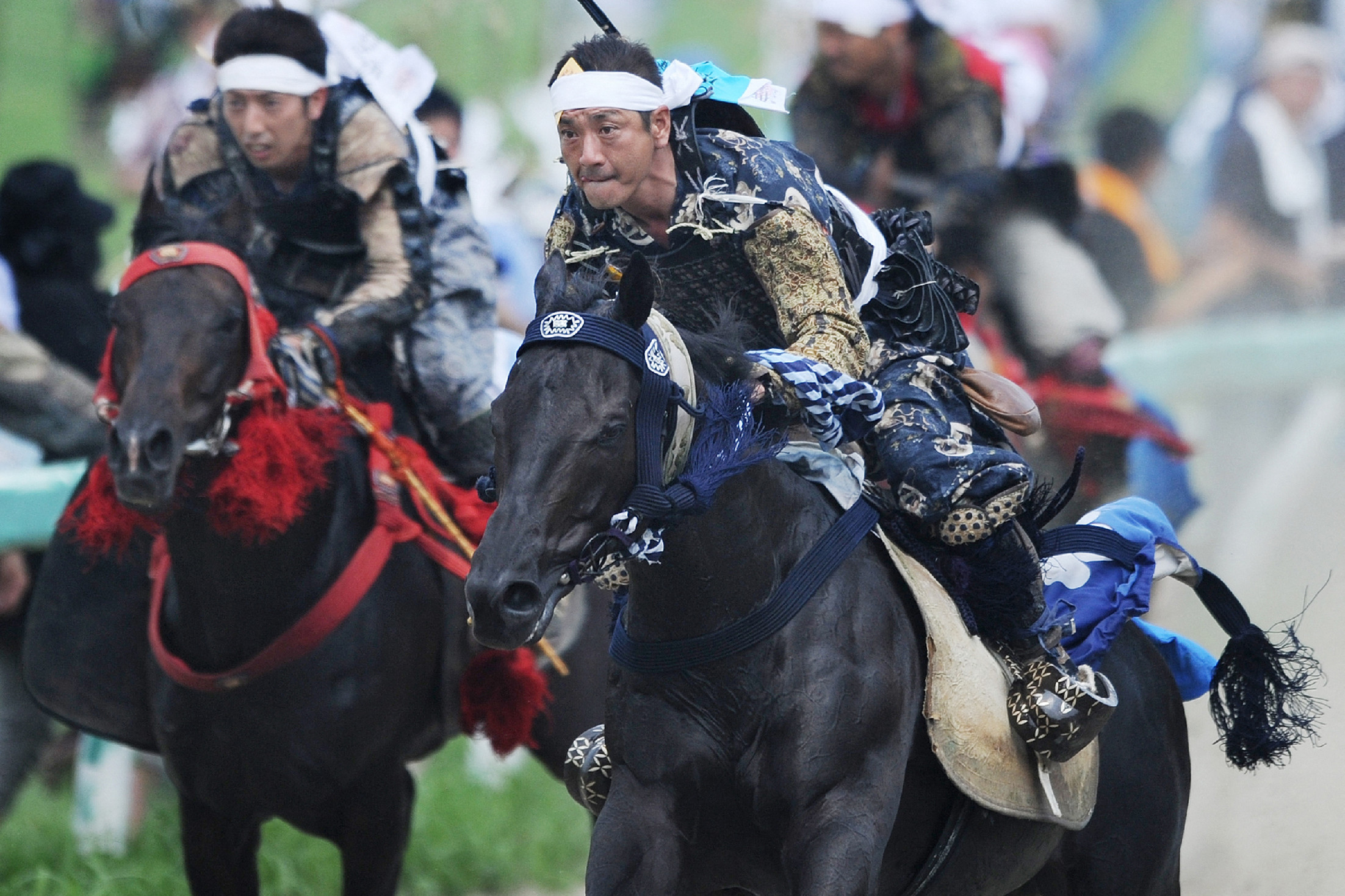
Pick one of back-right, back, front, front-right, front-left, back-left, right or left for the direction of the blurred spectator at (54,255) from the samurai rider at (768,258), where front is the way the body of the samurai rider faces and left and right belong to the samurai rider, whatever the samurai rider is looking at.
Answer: right

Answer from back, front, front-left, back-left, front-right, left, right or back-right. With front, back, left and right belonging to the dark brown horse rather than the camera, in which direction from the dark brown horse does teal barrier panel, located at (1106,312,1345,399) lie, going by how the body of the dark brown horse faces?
back

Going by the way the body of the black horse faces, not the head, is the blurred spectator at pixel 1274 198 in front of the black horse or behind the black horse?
behind

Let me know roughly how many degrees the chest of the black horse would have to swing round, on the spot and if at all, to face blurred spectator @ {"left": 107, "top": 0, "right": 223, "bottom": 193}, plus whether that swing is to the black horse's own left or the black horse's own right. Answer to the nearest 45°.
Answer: approximately 90° to the black horse's own right

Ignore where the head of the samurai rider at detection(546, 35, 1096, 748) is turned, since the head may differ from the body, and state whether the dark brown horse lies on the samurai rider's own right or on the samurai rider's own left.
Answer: on the samurai rider's own right

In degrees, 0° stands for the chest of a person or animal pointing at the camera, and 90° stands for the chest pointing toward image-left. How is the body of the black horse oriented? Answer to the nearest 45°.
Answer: approximately 45°

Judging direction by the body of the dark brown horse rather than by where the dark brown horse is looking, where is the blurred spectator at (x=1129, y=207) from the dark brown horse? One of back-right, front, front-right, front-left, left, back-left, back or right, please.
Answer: back

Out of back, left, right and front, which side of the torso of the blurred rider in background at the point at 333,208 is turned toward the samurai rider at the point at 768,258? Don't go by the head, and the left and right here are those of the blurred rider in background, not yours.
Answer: left

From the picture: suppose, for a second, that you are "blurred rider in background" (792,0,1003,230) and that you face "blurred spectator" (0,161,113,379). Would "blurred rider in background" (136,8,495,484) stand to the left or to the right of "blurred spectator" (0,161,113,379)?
left

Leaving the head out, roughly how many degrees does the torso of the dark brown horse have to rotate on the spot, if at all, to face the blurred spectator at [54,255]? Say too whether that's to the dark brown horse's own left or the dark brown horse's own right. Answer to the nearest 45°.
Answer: approximately 135° to the dark brown horse's own right

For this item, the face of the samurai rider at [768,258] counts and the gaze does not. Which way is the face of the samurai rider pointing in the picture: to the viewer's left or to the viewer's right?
to the viewer's left

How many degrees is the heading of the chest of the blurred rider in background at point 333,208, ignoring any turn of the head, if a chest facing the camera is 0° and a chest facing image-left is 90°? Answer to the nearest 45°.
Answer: approximately 45°
